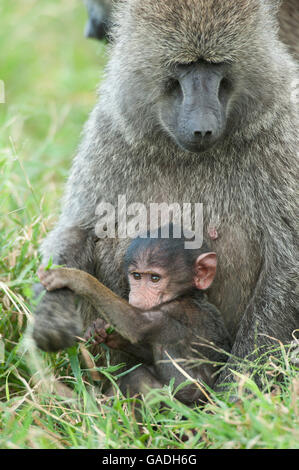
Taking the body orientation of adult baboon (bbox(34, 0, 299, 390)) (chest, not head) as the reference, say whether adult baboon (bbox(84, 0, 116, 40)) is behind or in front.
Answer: behind

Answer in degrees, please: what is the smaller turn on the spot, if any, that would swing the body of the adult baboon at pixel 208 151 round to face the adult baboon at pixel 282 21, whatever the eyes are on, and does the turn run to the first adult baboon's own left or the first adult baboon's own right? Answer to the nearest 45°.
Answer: approximately 180°

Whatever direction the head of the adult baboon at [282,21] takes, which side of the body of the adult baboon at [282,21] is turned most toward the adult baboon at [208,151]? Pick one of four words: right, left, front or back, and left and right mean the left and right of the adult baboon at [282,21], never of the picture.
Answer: left

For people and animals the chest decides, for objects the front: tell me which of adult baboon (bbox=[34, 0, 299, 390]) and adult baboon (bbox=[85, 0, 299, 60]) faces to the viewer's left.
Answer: adult baboon (bbox=[85, 0, 299, 60])

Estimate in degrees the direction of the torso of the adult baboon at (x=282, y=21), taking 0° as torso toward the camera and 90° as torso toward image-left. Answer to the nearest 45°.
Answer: approximately 90°

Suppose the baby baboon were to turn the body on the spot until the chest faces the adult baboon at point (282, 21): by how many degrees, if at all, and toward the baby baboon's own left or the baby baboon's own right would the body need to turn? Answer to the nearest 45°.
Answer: approximately 135° to the baby baboon's own right
